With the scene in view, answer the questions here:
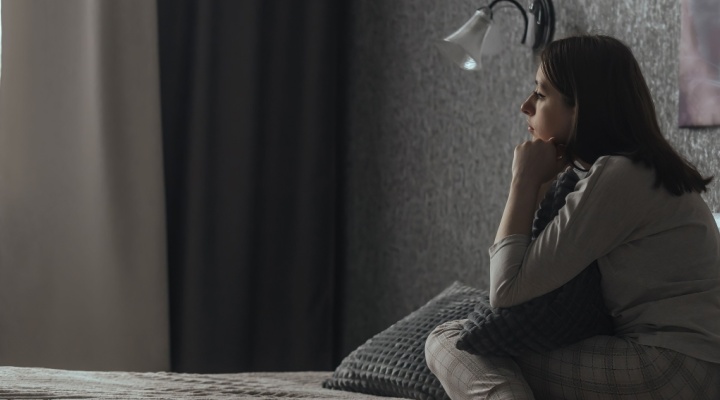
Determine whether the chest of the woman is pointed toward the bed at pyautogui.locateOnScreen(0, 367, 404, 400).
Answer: yes

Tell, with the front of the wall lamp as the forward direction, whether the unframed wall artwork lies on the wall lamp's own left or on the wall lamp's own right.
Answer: on the wall lamp's own left

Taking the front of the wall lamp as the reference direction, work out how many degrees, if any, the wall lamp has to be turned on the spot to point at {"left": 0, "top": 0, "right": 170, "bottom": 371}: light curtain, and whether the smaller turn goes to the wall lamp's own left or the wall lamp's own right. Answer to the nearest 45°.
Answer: approximately 45° to the wall lamp's own right

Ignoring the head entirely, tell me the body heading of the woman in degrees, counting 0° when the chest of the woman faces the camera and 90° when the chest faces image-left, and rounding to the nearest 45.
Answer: approximately 90°

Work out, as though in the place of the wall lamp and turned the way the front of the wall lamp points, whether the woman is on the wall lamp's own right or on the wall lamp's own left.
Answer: on the wall lamp's own left

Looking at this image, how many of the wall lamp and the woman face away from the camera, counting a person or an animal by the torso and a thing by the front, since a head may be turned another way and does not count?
0

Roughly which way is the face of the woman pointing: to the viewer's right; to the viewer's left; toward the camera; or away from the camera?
to the viewer's left

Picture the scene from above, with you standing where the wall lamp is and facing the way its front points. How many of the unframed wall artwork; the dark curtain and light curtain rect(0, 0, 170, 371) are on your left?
1

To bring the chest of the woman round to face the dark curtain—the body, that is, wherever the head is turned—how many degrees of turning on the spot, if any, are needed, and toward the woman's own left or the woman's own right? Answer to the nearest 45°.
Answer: approximately 45° to the woman's own right

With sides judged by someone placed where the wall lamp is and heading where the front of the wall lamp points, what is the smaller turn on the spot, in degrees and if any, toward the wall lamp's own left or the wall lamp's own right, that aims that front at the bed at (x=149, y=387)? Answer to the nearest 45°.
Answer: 0° — it already faces it

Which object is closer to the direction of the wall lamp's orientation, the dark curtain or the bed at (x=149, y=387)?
the bed

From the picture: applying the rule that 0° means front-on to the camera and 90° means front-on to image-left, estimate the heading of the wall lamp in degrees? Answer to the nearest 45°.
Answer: approximately 45°

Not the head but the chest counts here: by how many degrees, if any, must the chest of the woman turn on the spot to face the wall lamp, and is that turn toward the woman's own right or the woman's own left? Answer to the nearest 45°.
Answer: approximately 90° to the woman's own right
